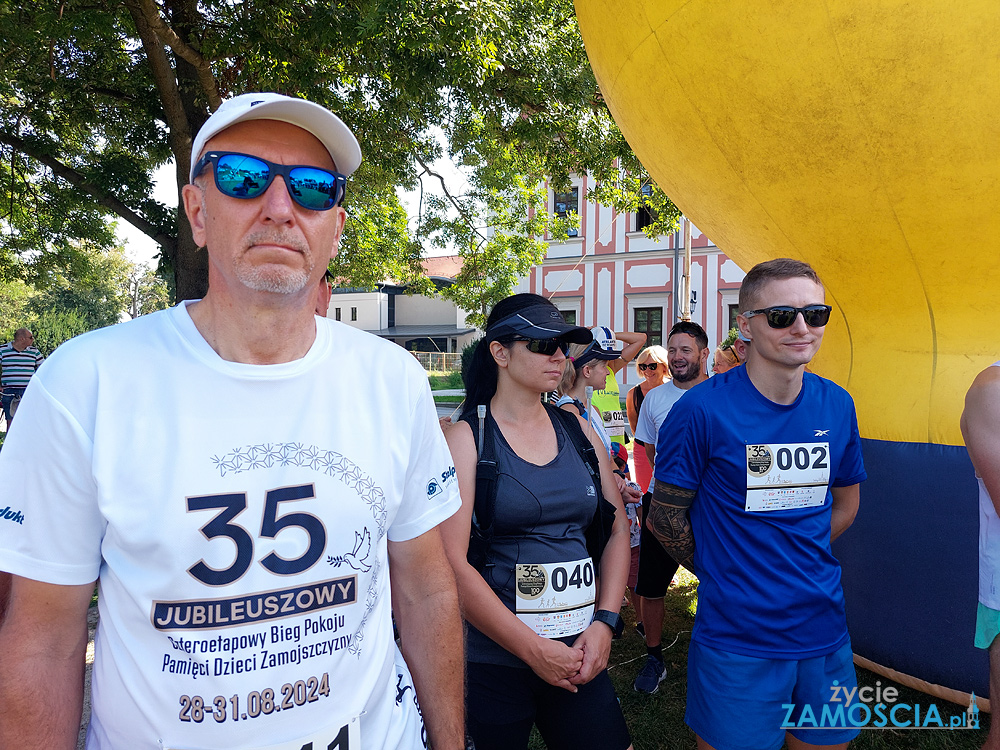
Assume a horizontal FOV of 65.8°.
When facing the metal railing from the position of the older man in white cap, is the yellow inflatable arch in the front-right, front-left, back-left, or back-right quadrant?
front-right

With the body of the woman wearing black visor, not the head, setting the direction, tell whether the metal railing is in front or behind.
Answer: behind

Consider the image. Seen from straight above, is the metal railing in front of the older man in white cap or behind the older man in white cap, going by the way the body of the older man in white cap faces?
behind

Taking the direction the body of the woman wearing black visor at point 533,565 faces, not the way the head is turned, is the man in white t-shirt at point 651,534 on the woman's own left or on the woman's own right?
on the woman's own left

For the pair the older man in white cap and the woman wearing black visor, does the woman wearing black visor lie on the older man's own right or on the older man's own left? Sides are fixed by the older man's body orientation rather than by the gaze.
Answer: on the older man's own left

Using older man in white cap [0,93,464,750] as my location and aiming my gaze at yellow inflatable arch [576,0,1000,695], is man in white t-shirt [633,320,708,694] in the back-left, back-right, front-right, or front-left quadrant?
front-left

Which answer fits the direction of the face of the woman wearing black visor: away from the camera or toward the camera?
toward the camera

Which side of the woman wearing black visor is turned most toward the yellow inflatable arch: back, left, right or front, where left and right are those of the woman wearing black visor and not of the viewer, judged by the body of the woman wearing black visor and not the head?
left

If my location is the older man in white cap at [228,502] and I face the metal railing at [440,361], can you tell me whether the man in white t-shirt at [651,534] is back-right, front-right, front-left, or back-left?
front-right

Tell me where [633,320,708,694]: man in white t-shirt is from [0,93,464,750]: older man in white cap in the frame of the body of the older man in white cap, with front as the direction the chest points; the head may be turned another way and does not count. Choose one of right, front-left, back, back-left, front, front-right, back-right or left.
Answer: back-left

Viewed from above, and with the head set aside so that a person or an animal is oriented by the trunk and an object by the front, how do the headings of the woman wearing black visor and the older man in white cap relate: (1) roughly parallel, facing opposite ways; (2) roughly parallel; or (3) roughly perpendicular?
roughly parallel

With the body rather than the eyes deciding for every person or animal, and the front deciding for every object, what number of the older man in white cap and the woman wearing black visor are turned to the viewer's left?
0

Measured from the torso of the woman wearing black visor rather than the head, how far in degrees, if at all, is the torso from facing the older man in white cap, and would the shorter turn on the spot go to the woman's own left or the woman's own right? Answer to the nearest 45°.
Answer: approximately 90° to the woman's own right

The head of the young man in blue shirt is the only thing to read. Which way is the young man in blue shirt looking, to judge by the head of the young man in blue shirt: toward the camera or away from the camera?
toward the camera

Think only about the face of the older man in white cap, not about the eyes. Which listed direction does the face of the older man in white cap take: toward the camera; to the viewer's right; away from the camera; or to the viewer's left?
toward the camera

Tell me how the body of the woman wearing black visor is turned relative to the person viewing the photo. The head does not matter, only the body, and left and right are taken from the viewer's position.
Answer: facing the viewer and to the right of the viewer

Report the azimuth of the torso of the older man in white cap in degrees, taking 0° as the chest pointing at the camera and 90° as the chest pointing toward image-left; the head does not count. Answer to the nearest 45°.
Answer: approximately 0°
